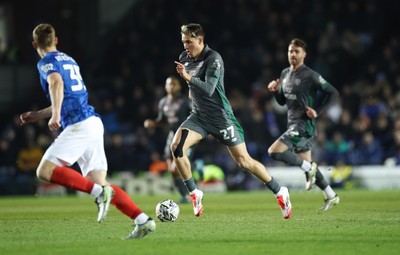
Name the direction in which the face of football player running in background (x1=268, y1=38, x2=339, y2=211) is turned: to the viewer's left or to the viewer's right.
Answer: to the viewer's left

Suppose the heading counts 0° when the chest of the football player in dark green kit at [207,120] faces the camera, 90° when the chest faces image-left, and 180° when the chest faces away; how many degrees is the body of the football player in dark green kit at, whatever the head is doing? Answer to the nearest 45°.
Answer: approximately 45°

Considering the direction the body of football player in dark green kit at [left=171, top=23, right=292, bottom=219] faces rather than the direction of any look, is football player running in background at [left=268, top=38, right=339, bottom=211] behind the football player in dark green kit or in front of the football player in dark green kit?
behind

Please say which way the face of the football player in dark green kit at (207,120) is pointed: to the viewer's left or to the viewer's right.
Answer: to the viewer's left

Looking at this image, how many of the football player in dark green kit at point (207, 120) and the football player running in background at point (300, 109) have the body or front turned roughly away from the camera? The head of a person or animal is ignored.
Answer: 0

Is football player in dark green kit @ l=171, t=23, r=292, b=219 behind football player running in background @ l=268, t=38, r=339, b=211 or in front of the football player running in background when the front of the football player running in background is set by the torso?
in front

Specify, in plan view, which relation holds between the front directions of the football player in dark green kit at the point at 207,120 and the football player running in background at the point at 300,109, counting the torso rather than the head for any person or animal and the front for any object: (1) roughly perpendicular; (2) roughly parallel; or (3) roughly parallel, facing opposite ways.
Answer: roughly parallel

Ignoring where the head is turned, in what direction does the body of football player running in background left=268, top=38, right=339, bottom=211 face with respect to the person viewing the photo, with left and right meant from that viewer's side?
facing the viewer and to the left of the viewer
